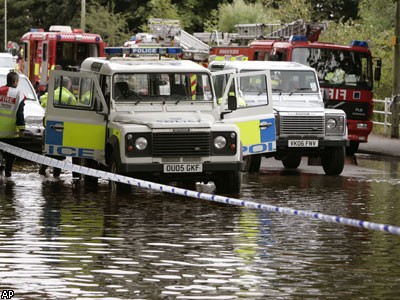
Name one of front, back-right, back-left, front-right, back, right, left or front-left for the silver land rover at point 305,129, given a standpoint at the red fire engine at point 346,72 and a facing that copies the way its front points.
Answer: front-right

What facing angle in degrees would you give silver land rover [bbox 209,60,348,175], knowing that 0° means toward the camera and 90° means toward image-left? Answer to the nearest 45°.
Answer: approximately 315°

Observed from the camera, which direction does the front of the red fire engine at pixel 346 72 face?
facing the viewer and to the right of the viewer

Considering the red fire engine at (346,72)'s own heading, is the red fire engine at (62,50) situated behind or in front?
behind

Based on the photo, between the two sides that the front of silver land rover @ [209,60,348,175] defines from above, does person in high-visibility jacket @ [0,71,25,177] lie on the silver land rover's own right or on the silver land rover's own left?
on the silver land rover's own right

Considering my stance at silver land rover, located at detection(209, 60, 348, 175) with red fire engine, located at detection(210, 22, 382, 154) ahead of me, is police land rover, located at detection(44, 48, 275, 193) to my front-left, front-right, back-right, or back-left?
back-left

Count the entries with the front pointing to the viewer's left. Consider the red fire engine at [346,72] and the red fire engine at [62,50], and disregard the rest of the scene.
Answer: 0

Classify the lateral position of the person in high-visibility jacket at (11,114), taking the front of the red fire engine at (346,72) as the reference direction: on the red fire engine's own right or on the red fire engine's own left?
on the red fire engine's own right
